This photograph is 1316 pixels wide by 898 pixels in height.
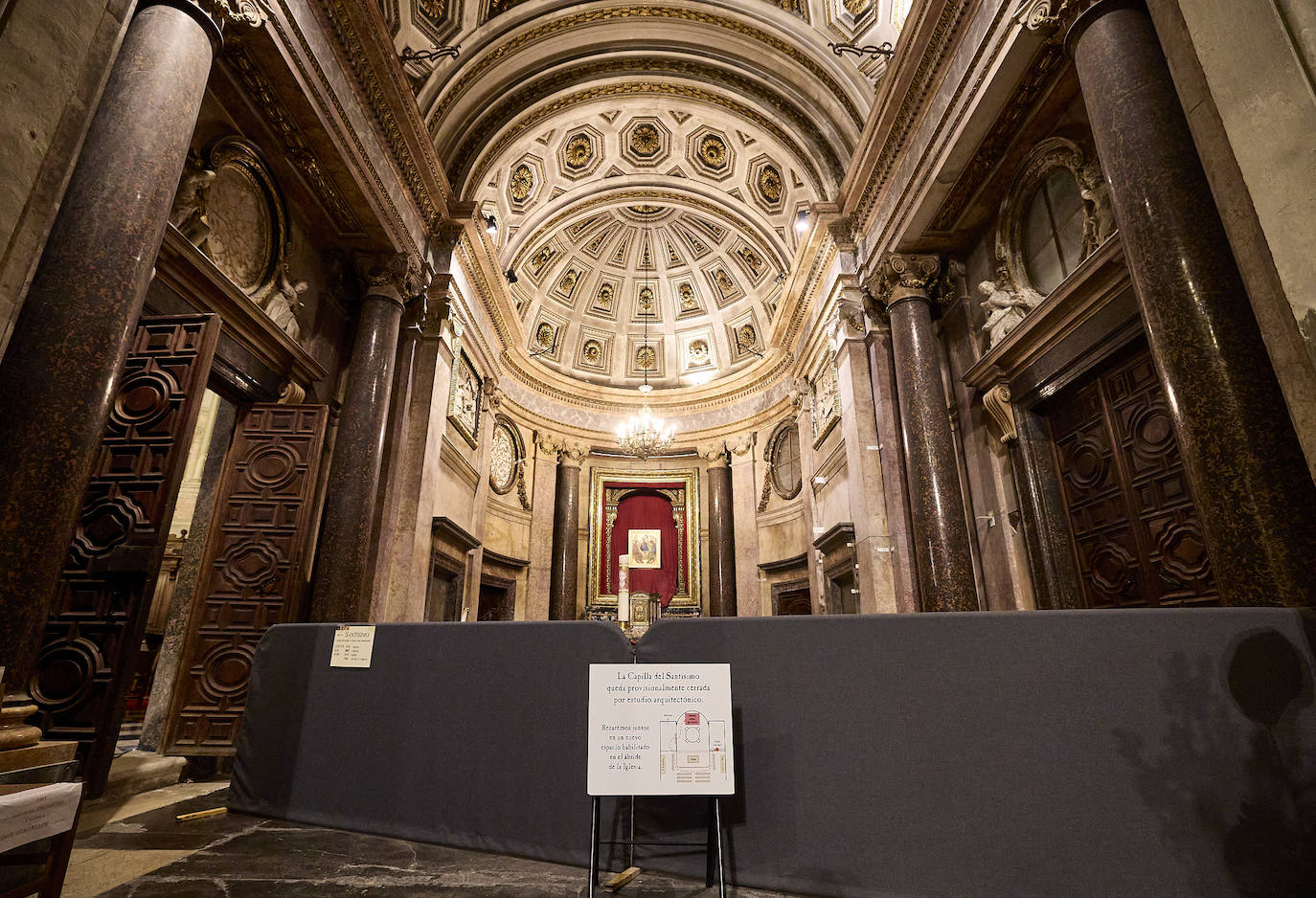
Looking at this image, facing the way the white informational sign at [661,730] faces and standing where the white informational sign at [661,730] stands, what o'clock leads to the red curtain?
The red curtain is roughly at 6 o'clock from the white informational sign.

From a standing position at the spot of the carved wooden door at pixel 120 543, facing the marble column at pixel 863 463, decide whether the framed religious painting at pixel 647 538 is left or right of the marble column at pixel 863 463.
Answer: left

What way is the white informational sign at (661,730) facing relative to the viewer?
toward the camera

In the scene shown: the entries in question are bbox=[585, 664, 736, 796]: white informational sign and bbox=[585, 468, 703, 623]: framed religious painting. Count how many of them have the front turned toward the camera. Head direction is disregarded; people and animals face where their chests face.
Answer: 2

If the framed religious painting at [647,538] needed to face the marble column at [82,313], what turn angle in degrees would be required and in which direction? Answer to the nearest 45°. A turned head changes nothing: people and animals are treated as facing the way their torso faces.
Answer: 0° — it already faces it

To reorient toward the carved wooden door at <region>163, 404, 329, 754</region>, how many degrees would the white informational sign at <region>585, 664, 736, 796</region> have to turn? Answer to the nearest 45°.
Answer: approximately 135° to its right

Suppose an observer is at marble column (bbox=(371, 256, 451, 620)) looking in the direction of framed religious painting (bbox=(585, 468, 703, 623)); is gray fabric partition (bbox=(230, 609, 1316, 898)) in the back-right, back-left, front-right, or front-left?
back-right

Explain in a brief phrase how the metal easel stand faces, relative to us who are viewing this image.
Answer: facing the viewer

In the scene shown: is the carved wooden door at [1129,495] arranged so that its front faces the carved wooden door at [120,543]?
yes

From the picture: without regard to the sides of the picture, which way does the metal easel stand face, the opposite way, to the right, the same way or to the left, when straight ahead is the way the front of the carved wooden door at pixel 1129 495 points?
to the left

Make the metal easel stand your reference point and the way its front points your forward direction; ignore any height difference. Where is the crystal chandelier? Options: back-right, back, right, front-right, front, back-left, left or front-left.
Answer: back

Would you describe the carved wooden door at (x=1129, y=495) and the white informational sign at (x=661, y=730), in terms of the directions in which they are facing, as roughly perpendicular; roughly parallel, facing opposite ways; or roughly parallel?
roughly perpendicular

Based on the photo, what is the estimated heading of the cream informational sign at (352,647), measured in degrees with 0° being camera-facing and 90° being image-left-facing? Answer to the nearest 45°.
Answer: approximately 0°

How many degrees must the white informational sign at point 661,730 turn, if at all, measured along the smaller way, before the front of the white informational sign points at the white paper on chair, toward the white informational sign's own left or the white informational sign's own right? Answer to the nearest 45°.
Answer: approximately 90° to the white informational sign's own right

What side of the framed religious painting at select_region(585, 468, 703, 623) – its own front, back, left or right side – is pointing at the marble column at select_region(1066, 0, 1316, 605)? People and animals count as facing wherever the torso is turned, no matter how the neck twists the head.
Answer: front

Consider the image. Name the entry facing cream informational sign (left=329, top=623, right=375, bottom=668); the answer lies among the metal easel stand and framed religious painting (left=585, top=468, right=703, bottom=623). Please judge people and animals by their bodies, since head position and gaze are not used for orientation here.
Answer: the framed religious painting

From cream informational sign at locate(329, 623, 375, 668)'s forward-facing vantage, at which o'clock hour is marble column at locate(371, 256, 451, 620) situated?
The marble column is roughly at 6 o'clock from the cream informational sign.

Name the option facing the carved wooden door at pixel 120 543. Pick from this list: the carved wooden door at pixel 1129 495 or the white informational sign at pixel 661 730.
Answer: the carved wooden door at pixel 1129 495
